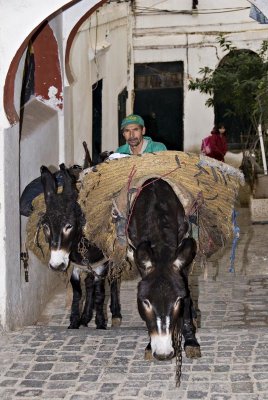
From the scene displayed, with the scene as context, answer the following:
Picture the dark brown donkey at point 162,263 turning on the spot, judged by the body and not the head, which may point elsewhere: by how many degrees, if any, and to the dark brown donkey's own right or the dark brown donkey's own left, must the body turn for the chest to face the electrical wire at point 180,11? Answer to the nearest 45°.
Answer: approximately 180°

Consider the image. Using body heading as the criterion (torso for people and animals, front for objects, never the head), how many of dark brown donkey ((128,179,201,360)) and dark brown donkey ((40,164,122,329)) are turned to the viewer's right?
0

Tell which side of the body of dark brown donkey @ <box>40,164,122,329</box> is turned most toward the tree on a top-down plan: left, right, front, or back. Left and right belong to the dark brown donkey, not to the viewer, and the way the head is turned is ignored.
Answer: back

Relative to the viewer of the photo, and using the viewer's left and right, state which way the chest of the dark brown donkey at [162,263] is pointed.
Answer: facing the viewer

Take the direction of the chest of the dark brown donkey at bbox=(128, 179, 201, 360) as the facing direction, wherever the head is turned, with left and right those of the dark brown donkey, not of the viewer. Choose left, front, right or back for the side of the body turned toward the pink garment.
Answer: back

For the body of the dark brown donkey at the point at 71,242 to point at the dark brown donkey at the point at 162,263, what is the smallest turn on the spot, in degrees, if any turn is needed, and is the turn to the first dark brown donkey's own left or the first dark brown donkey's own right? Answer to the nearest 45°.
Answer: approximately 90° to the first dark brown donkey's own left

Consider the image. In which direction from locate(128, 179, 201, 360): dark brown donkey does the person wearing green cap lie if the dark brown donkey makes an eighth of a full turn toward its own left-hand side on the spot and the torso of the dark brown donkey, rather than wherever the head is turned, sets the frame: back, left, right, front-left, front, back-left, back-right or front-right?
back-left

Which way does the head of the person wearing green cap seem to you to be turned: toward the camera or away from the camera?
toward the camera

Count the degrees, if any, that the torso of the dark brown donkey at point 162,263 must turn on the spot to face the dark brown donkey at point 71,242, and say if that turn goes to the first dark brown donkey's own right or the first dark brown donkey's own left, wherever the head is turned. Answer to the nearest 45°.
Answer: approximately 135° to the first dark brown donkey's own right

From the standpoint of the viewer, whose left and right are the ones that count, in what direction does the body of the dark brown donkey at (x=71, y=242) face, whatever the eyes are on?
facing the viewer and to the left of the viewer
